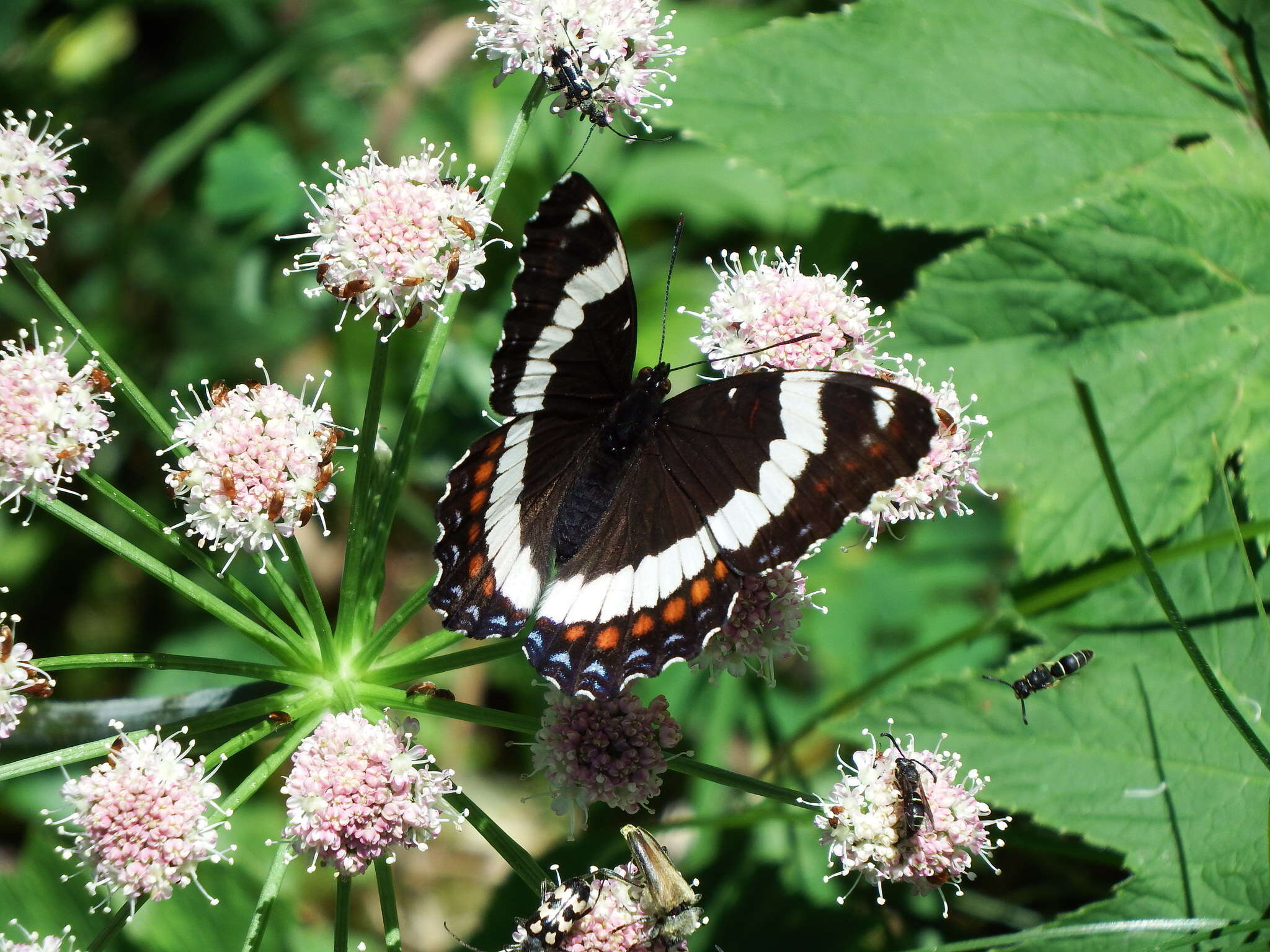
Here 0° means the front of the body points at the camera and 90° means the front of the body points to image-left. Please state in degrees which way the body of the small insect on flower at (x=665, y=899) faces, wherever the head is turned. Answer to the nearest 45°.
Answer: approximately 315°

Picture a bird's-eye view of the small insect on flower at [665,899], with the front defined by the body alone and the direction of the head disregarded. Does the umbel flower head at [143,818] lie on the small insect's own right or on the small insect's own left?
on the small insect's own right

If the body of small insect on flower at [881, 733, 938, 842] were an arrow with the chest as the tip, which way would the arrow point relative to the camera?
away from the camera

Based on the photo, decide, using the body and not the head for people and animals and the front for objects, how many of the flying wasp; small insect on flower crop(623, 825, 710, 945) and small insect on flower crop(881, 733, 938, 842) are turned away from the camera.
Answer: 1

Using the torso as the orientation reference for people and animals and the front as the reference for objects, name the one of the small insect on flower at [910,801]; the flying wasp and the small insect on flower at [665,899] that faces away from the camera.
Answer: the small insect on flower at [910,801]

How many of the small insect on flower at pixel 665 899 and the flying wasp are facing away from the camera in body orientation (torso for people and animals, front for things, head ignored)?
0

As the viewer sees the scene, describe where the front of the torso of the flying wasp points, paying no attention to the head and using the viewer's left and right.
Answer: facing the viewer and to the left of the viewer

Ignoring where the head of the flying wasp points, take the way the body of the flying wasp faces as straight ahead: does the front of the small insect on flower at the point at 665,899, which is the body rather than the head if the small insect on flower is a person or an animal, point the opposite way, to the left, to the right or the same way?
to the left

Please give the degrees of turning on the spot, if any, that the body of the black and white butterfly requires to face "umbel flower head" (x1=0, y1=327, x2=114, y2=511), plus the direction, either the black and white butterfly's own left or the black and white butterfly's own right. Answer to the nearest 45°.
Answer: approximately 135° to the black and white butterfly's own left

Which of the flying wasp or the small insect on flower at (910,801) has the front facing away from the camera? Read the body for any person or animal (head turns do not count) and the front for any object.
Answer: the small insect on flower

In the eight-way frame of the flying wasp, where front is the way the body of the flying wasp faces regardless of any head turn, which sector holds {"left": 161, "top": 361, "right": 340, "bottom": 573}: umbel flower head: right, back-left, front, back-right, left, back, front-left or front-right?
front

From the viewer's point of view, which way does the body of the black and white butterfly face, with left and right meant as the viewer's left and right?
facing away from the viewer and to the right of the viewer

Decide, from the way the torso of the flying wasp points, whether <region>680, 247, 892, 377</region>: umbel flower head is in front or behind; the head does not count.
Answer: in front
